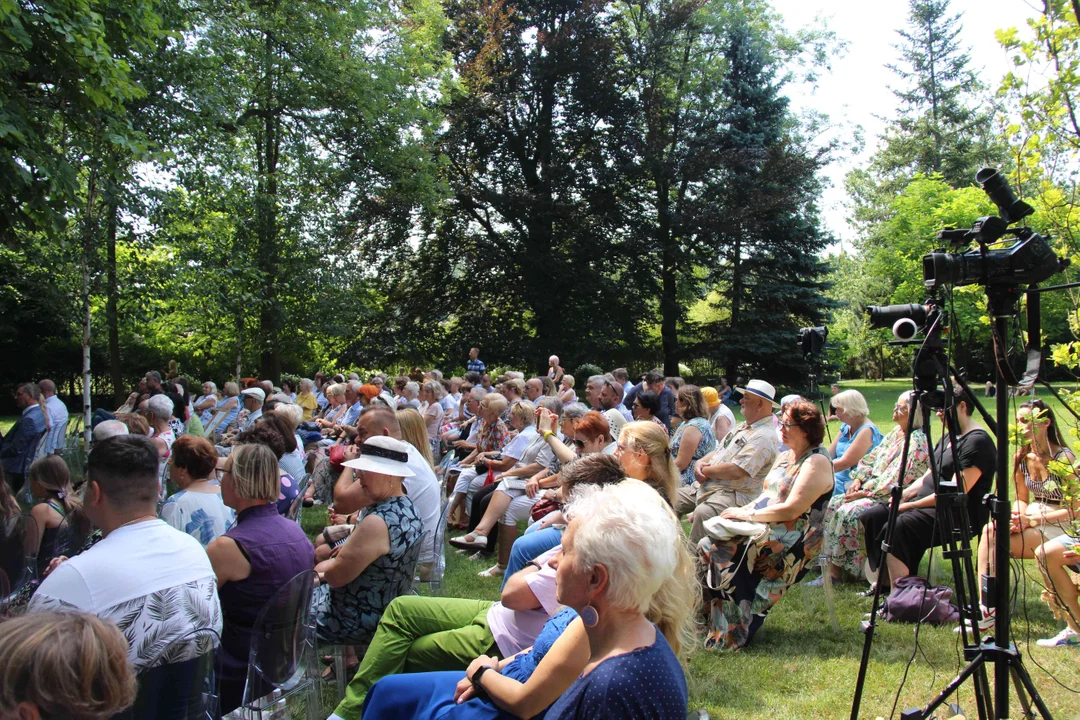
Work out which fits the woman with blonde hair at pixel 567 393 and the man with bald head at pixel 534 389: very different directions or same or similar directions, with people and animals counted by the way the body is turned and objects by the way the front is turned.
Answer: same or similar directions

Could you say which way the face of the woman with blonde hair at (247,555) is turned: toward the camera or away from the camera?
away from the camera

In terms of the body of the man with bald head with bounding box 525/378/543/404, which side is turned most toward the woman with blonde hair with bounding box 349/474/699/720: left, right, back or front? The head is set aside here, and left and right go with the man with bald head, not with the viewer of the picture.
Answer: left

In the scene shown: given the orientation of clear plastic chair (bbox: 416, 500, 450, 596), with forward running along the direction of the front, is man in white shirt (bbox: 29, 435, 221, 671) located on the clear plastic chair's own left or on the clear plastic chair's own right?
on the clear plastic chair's own left

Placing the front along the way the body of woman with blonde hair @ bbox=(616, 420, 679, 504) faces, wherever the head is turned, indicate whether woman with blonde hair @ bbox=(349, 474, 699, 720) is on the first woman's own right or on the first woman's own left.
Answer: on the first woman's own left

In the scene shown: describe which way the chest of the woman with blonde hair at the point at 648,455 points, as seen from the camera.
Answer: to the viewer's left

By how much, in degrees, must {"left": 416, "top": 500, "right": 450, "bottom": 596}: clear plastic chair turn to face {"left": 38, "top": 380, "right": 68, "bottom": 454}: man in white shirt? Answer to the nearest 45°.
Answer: approximately 45° to its right

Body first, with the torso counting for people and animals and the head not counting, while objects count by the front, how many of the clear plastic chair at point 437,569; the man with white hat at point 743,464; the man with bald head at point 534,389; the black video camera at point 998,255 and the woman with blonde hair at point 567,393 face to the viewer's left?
5

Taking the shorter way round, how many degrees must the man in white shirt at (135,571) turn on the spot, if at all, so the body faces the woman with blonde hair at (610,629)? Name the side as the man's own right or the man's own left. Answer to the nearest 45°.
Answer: approximately 180°

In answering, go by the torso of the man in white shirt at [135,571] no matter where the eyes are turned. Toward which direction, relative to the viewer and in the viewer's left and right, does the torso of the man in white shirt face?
facing away from the viewer and to the left of the viewer

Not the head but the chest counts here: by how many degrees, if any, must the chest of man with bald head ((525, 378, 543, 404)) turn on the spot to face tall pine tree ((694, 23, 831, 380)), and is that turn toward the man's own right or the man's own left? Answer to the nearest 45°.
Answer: approximately 135° to the man's own right

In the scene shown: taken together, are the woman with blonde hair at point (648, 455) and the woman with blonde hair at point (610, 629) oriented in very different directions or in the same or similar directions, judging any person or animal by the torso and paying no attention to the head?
same or similar directions

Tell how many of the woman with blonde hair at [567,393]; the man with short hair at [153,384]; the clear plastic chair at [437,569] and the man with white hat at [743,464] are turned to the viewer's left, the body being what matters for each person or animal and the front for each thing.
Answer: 4

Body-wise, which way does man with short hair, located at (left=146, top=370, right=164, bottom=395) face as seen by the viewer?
to the viewer's left

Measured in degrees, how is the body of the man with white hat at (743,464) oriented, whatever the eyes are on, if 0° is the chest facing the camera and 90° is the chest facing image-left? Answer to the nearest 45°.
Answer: approximately 90°

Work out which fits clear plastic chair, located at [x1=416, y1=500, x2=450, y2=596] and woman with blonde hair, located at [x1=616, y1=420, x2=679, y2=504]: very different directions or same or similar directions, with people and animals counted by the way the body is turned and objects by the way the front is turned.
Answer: same or similar directions

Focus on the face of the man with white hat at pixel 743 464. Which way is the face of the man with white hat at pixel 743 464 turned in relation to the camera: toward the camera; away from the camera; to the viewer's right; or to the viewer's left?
to the viewer's left
